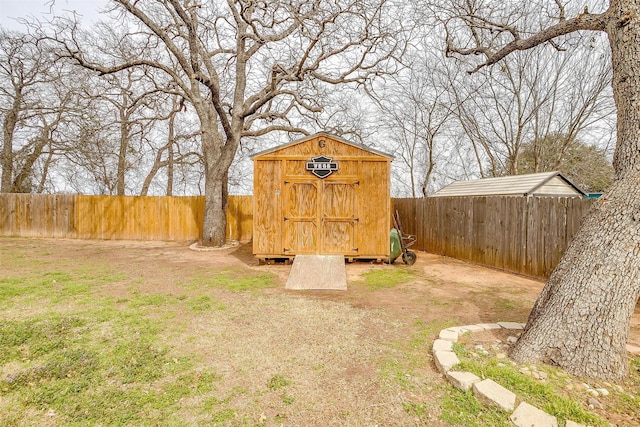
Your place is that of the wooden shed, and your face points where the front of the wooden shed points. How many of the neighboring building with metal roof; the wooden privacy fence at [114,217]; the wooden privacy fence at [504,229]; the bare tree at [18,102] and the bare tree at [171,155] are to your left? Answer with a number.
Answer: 2

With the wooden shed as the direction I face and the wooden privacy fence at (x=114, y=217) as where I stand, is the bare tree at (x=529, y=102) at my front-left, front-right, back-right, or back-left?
front-left

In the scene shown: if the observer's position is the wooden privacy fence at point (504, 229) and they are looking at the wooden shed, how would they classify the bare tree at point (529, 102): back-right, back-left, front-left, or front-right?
back-right

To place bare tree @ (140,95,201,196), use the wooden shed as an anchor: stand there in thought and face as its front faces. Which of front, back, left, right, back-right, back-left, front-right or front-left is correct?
back-right

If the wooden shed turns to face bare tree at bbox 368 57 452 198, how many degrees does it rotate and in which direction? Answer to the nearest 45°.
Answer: approximately 135° to its left

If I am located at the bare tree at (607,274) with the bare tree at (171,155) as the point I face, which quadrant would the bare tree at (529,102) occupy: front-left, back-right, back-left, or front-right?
front-right

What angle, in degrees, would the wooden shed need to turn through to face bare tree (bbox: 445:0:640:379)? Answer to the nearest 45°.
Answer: approximately 45° to its left

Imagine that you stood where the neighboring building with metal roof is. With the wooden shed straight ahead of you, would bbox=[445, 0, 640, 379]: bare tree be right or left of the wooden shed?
left

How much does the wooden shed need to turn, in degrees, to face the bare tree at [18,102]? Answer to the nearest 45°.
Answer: approximately 90° to its right

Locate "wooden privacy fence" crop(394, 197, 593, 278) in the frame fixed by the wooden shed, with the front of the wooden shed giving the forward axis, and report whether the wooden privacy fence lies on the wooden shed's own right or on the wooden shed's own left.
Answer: on the wooden shed's own left

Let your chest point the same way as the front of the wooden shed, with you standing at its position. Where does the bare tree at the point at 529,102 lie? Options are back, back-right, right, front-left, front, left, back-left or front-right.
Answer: back-left

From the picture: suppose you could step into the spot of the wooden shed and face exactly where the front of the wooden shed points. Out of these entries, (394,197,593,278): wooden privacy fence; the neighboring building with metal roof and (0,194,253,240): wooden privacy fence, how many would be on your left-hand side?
2

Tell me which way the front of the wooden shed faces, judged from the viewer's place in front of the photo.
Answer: facing the viewer

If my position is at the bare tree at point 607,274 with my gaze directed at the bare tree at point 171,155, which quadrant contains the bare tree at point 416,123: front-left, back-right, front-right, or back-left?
front-right

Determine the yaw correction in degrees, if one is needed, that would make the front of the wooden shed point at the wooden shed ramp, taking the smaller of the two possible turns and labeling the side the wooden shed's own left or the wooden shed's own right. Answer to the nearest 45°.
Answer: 0° — it already faces it

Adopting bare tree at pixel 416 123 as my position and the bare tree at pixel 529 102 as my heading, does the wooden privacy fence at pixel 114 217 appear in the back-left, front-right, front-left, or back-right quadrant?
back-right
